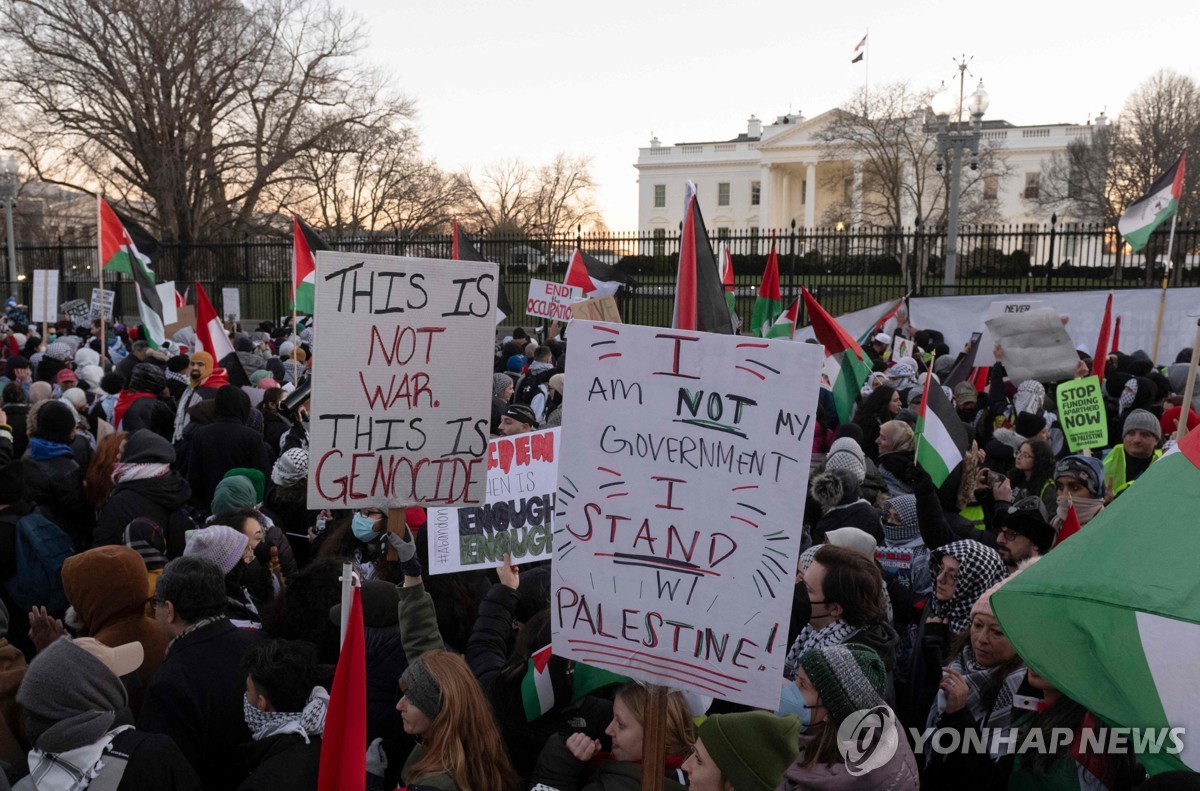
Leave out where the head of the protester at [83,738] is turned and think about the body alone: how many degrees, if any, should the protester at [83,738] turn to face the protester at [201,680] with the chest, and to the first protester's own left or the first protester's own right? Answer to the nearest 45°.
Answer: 0° — they already face them

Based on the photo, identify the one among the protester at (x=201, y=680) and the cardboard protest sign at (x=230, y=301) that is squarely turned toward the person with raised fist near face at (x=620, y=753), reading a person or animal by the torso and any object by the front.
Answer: the cardboard protest sign

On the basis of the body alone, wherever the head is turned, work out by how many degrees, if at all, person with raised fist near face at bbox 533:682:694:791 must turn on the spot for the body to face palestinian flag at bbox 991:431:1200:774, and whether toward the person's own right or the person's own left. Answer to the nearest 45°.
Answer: approximately 135° to the person's own left

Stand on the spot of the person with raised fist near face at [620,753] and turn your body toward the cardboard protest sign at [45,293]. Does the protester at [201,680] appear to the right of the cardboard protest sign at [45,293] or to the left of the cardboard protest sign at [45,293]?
left

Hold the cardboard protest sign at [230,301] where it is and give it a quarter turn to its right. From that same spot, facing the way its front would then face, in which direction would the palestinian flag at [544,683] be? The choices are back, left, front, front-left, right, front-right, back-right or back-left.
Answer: left

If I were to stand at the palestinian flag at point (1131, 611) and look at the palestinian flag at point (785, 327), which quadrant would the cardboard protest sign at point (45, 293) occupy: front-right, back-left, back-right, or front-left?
front-left

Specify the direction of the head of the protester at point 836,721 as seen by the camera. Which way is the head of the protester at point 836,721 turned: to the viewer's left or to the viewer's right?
to the viewer's left

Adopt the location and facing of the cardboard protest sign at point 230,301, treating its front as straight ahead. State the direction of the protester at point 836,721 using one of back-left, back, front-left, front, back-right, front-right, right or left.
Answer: front
